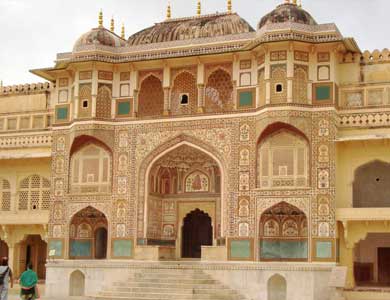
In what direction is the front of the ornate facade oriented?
toward the camera
